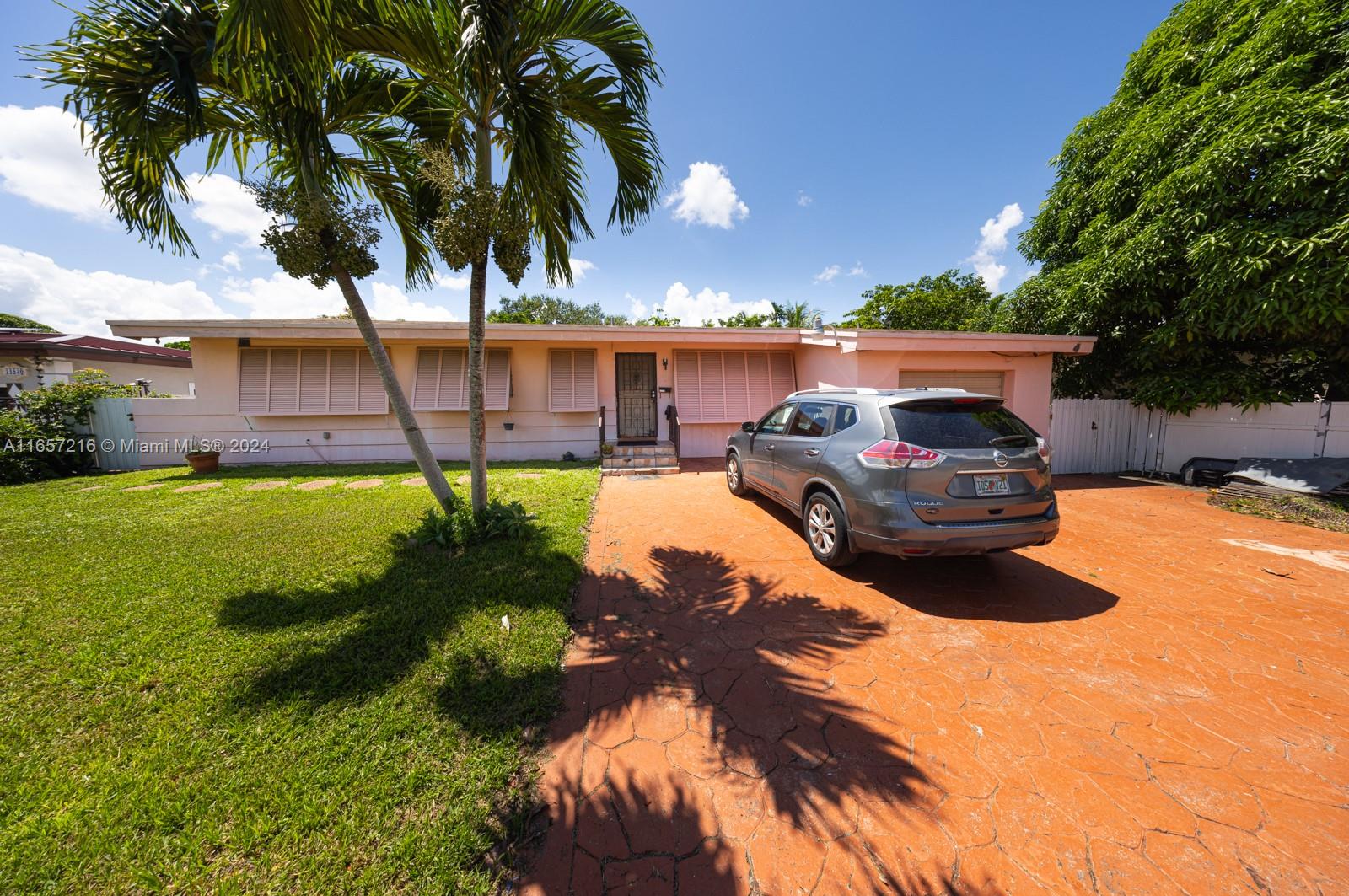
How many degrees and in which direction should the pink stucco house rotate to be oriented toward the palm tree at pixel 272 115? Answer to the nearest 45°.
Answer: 0° — it already faces it

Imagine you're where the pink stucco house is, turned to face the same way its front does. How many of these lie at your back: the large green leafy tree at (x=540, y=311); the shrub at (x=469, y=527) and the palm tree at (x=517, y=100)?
1

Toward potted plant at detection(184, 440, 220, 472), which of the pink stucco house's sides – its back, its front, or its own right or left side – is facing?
right

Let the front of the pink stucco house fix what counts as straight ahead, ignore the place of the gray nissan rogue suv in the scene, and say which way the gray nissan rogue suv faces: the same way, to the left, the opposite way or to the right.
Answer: the opposite way

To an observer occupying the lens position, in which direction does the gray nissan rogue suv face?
facing away from the viewer and to the left of the viewer

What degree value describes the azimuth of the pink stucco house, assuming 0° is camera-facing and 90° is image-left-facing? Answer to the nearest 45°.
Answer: approximately 0°

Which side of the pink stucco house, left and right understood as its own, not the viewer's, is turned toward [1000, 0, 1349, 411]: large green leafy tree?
left

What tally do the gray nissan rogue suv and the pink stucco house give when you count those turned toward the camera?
1

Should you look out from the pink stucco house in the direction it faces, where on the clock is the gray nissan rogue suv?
The gray nissan rogue suv is roughly at 11 o'clock from the pink stucco house.

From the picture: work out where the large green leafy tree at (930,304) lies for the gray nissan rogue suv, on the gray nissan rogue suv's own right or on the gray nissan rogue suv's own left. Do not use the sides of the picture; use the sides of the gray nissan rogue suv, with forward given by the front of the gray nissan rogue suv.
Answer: on the gray nissan rogue suv's own right
